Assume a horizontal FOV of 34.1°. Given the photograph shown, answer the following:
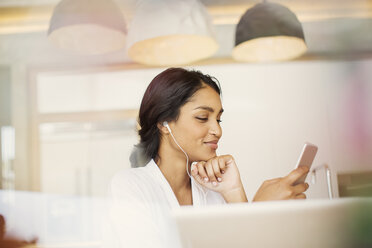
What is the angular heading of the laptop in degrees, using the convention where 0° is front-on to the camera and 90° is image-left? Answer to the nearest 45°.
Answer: approximately 180°

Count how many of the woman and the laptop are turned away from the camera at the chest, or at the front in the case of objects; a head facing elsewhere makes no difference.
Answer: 1

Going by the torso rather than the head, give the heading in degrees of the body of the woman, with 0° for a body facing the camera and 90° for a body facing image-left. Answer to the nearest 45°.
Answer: approximately 315°

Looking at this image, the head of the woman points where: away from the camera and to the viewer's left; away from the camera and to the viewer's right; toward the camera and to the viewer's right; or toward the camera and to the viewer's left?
toward the camera and to the viewer's right

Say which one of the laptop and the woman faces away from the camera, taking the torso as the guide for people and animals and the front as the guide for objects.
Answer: the laptop
